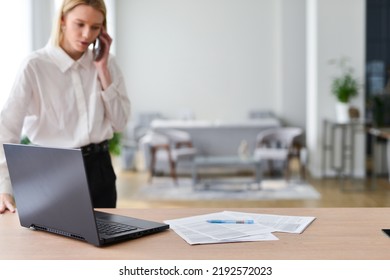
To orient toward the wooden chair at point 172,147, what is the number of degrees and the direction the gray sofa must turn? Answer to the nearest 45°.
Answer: approximately 45° to its right

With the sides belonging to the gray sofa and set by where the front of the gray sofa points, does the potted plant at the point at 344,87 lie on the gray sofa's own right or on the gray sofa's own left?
on the gray sofa's own left

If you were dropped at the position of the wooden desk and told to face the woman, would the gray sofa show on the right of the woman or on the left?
right

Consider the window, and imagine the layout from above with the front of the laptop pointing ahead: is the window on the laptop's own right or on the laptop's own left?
on the laptop's own left

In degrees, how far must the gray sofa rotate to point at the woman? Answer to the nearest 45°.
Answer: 0° — it already faces them

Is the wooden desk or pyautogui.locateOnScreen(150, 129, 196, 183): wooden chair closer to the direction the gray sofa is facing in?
the wooden desk

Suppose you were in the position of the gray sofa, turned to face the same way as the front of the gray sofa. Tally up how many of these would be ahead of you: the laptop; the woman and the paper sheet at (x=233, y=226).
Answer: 3

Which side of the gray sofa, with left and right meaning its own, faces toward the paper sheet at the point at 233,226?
front

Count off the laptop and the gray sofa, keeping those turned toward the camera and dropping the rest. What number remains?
1

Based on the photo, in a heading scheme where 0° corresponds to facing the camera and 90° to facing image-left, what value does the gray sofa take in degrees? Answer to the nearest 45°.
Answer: approximately 0°
